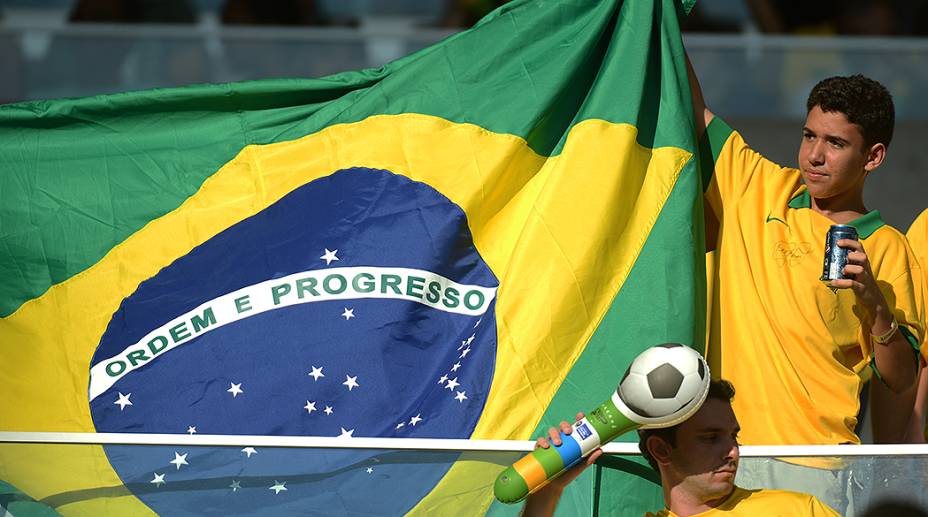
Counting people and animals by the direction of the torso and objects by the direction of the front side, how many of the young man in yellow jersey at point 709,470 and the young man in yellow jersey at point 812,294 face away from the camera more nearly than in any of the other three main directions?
0

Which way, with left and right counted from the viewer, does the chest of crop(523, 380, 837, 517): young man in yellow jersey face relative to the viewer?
facing the viewer and to the right of the viewer

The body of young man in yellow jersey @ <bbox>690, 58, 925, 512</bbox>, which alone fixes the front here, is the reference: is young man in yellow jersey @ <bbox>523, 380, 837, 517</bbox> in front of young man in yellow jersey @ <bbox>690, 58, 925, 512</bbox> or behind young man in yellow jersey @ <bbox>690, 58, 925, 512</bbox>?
in front

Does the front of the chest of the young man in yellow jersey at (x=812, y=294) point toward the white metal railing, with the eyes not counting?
yes

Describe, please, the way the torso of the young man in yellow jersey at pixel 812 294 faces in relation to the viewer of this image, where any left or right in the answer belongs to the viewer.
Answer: facing the viewer and to the left of the viewer

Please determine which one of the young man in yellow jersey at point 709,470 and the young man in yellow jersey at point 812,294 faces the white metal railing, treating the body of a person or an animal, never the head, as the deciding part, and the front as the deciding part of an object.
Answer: the young man in yellow jersey at point 812,294
